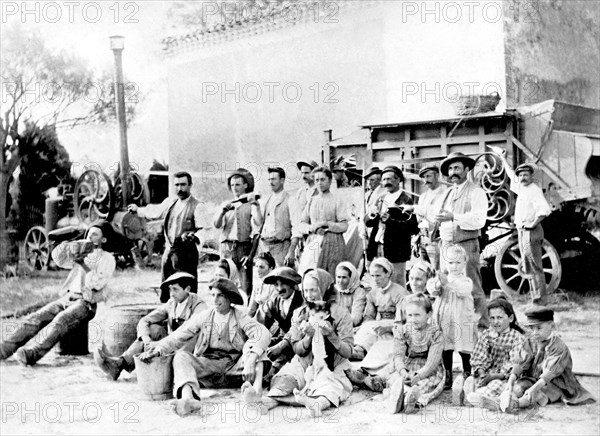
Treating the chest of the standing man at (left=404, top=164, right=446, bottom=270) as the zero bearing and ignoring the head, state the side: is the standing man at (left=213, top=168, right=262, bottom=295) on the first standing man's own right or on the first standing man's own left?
on the first standing man's own right

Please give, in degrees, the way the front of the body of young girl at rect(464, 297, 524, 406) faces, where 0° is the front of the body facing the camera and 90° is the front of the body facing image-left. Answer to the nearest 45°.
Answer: approximately 45°

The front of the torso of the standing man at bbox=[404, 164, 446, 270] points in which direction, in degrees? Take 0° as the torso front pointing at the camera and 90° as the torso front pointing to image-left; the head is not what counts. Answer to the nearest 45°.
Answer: approximately 45°

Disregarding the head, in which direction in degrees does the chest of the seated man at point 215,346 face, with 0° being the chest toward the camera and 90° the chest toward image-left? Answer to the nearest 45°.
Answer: approximately 0°

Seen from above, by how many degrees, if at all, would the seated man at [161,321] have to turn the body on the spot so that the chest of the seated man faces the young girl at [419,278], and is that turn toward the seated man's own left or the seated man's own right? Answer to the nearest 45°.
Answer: approximately 135° to the seated man's own left

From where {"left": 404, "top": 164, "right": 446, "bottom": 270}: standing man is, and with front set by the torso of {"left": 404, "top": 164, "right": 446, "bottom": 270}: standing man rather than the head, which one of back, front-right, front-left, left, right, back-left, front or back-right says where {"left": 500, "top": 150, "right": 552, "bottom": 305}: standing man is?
back-left

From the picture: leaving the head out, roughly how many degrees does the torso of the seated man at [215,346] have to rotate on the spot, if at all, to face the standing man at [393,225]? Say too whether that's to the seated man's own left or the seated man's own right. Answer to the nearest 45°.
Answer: approximately 90° to the seated man's own left
